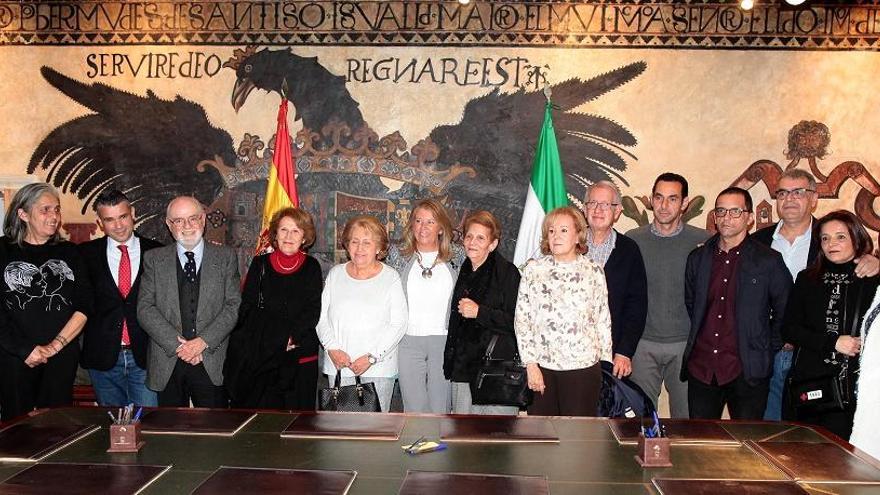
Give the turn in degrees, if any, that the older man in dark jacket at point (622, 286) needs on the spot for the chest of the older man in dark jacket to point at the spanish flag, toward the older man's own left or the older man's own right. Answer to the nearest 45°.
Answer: approximately 45° to the older man's own right

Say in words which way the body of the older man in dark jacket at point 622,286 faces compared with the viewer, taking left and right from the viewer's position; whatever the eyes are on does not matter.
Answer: facing the viewer and to the left of the viewer

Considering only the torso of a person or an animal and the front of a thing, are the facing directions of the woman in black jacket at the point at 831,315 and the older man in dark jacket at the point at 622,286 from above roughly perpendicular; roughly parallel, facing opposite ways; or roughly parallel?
roughly parallel

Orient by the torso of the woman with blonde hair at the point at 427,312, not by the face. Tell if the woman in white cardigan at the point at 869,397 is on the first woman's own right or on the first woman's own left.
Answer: on the first woman's own left

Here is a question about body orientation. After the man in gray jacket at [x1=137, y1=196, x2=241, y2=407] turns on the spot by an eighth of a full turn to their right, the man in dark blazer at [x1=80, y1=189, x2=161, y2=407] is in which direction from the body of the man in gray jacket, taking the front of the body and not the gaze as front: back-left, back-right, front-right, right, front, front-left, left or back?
right

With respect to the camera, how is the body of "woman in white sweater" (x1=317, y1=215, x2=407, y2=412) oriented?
toward the camera

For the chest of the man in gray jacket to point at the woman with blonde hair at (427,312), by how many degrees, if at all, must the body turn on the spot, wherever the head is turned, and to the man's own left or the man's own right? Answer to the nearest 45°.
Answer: approximately 90° to the man's own left

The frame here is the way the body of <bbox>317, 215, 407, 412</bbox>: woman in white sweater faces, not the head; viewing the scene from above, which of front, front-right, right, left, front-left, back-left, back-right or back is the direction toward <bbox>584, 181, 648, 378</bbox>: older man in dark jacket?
left

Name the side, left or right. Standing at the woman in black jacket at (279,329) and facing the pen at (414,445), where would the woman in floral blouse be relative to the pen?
left

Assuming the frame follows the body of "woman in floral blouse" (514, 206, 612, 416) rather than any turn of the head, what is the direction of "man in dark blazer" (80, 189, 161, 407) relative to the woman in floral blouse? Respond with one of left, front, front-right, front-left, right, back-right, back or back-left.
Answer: right

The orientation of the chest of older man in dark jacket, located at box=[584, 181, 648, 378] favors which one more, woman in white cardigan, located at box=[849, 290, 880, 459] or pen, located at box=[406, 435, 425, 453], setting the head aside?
the pen

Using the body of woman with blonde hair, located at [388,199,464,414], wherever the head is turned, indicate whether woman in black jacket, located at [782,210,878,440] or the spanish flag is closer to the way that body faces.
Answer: the woman in black jacket

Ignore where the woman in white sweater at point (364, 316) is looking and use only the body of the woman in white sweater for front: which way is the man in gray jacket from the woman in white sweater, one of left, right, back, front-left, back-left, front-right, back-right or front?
right

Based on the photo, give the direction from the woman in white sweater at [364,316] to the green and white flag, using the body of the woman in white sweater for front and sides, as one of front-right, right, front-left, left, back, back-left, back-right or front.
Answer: back-left

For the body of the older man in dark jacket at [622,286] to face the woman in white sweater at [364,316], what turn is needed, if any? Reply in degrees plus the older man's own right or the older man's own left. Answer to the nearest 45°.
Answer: approximately 45° to the older man's own right

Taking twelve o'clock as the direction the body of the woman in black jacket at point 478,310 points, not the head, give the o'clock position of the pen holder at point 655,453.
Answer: The pen holder is roughly at 10 o'clock from the woman in black jacket.

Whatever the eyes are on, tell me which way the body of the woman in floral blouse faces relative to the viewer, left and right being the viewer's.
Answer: facing the viewer
